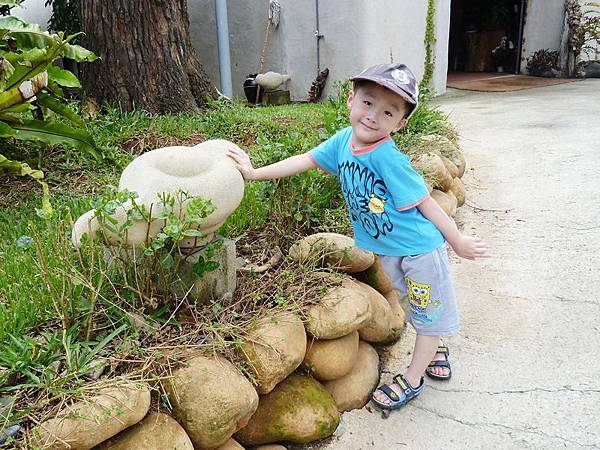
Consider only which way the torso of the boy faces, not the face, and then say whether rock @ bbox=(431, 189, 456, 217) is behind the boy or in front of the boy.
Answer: behind

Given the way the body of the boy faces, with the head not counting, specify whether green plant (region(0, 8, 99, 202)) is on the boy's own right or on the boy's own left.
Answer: on the boy's own right

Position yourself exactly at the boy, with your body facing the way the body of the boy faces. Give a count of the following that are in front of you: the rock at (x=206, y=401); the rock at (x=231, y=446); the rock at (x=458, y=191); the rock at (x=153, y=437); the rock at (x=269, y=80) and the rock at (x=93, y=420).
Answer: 4

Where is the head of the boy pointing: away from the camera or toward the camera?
toward the camera

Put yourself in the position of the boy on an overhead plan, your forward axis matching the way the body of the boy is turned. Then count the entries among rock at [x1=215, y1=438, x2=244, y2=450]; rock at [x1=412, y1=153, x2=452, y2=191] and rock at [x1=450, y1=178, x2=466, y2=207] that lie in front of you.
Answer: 1

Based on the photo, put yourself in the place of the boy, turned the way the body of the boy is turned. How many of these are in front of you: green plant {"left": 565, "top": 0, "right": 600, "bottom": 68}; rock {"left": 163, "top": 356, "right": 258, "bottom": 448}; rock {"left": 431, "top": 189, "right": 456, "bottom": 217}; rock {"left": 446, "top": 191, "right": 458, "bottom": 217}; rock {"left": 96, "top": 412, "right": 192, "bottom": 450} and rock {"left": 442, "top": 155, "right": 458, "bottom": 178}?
2

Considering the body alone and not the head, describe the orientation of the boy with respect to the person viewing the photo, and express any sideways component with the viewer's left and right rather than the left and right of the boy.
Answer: facing the viewer and to the left of the viewer

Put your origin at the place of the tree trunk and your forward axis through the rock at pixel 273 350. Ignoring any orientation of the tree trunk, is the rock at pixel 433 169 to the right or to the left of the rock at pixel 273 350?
left

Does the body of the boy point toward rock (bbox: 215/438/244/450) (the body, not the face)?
yes

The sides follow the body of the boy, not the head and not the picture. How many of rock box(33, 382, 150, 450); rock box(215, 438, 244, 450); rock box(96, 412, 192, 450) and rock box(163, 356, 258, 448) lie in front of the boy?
4

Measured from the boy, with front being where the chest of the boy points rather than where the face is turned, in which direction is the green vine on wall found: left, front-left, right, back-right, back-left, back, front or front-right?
back-right
